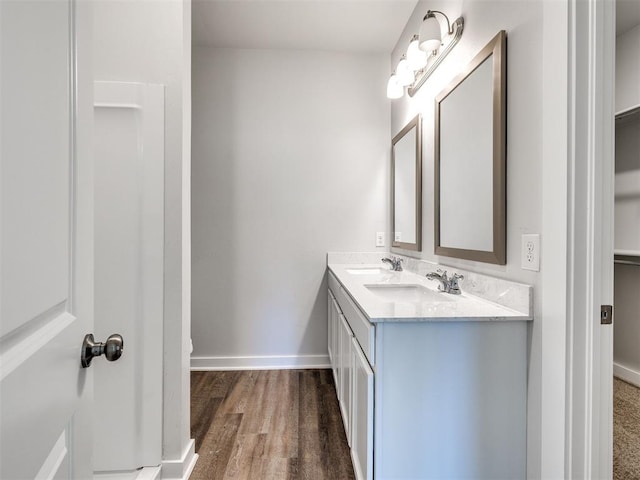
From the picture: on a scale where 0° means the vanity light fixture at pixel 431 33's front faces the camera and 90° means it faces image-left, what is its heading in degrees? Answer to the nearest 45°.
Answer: approximately 90°

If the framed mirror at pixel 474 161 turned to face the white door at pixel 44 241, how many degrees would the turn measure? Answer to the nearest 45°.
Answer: approximately 45° to its left

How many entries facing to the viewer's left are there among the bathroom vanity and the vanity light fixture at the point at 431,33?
2

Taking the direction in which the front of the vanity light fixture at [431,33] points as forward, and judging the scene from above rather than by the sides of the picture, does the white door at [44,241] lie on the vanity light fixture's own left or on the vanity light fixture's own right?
on the vanity light fixture's own left

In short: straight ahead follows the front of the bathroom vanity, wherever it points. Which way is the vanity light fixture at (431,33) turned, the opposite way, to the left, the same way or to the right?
the same way

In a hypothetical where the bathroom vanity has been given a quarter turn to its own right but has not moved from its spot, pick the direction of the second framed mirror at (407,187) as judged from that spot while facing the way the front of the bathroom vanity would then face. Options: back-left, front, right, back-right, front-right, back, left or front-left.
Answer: front

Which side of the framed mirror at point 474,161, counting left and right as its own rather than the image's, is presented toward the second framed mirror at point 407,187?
right

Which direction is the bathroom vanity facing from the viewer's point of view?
to the viewer's left
